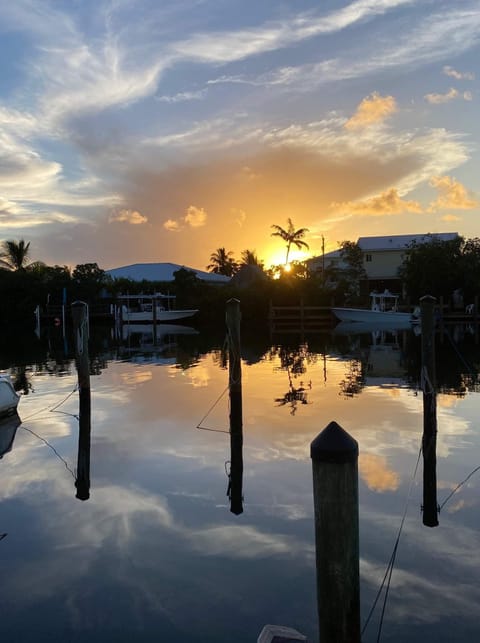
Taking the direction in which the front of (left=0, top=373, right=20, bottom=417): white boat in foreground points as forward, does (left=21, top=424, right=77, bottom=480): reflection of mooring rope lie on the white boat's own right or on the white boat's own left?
on the white boat's own right

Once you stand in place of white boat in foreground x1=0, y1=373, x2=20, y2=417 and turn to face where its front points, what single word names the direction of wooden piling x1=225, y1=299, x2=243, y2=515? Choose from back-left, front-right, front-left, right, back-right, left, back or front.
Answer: front-right

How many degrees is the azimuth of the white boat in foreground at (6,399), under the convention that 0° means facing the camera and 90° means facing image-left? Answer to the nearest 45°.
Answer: approximately 270°

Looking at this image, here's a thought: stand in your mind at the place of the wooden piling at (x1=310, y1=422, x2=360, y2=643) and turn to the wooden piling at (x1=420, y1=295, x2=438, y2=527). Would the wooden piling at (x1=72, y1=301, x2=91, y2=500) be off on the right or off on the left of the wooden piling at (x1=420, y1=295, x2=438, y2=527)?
left

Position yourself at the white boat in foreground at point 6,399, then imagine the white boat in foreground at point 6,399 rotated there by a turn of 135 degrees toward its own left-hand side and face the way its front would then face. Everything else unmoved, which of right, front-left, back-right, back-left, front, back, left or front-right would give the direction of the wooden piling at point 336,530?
back-left
